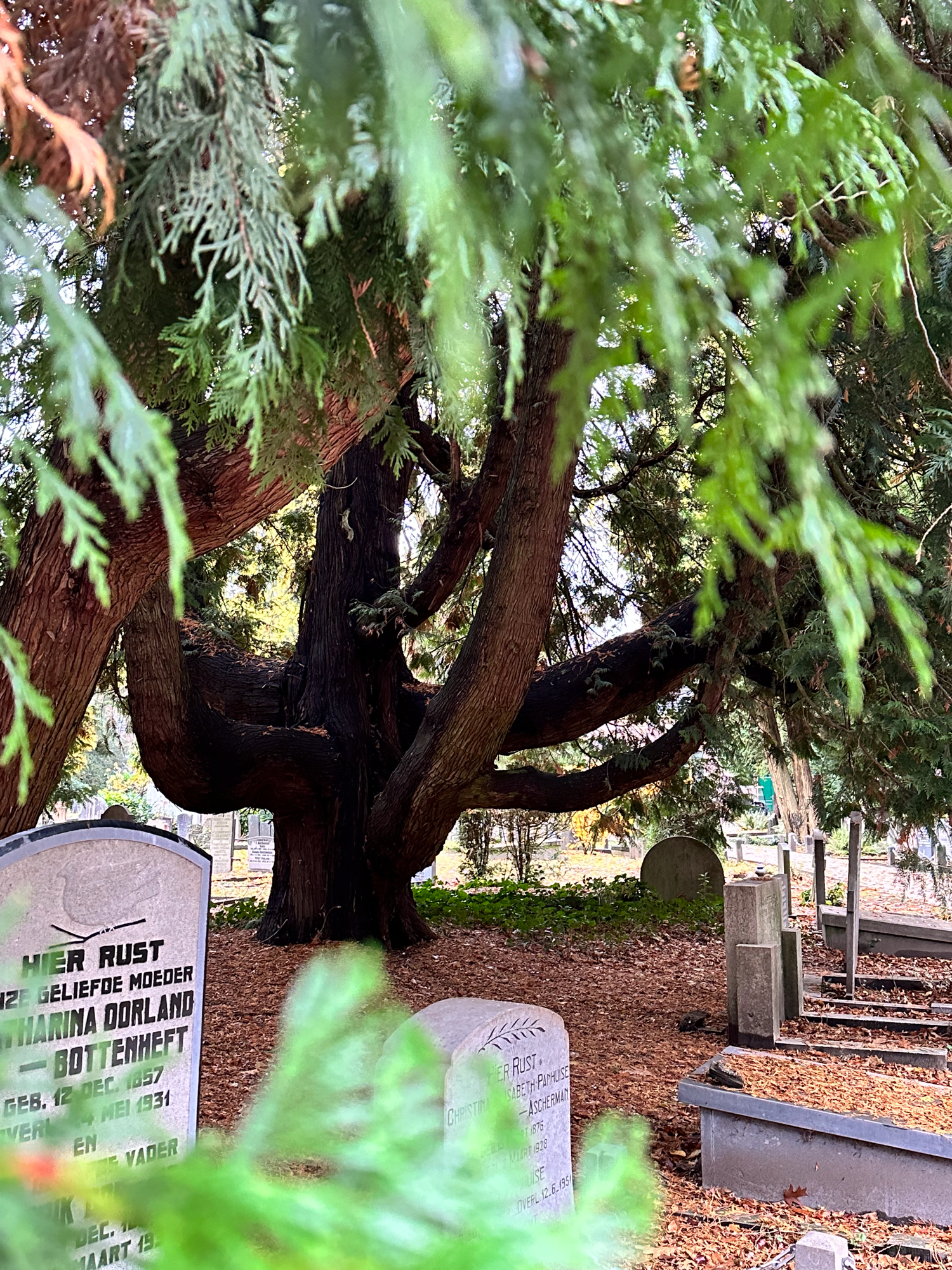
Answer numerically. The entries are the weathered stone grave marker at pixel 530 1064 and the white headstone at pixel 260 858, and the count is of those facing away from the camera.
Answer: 0

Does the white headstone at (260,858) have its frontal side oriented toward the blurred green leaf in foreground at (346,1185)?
yes

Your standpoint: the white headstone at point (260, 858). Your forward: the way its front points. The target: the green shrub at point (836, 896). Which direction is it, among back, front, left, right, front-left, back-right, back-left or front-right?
front-left

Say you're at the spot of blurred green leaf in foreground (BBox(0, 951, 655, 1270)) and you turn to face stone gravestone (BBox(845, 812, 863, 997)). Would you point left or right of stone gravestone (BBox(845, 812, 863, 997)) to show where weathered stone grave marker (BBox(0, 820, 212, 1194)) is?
left

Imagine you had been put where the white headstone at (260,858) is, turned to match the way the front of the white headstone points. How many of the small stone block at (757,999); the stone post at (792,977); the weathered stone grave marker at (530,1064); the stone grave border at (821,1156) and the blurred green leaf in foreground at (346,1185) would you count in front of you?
5

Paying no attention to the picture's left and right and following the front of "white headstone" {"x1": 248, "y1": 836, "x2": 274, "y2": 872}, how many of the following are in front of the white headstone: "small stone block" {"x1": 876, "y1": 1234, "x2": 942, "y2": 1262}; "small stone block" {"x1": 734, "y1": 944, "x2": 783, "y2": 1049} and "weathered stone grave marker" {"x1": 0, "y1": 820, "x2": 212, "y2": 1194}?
3

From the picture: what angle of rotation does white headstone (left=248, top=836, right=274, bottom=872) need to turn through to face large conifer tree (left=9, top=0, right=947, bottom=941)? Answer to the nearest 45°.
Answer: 0° — it already faces it

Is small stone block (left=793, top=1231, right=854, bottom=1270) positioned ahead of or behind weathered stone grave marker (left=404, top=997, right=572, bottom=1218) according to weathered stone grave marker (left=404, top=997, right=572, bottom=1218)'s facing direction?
ahead

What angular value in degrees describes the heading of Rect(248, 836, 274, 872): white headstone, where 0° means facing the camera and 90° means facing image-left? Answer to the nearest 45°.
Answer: approximately 0°

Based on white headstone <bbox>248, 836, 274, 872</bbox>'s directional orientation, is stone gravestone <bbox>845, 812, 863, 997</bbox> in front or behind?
in front

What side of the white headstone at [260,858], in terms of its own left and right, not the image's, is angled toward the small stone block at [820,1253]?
front

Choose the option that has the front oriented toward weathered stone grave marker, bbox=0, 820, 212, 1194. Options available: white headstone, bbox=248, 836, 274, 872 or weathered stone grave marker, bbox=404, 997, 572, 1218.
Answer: the white headstone
